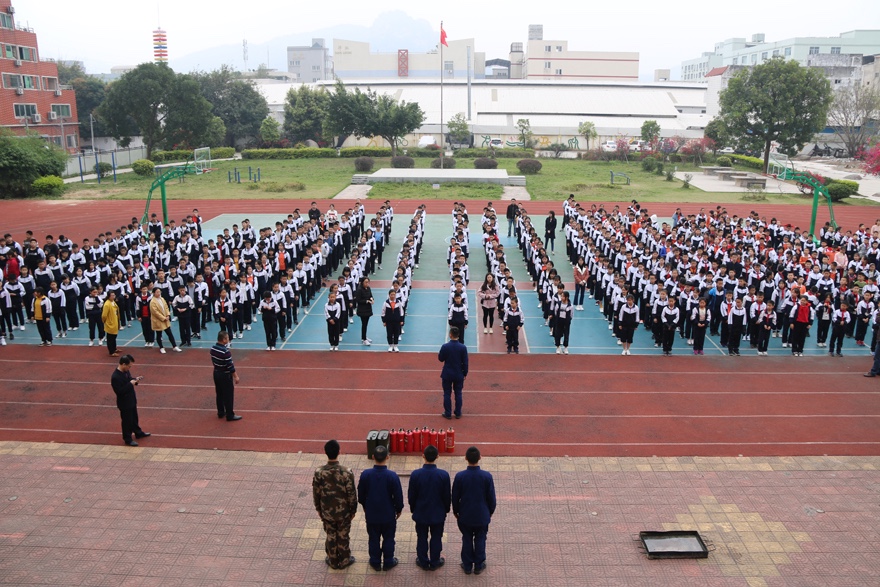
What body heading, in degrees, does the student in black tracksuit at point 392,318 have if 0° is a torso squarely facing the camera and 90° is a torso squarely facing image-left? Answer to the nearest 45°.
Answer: approximately 0°

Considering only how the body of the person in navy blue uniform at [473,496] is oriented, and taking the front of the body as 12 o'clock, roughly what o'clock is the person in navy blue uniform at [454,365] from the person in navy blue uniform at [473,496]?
the person in navy blue uniform at [454,365] is roughly at 12 o'clock from the person in navy blue uniform at [473,496].

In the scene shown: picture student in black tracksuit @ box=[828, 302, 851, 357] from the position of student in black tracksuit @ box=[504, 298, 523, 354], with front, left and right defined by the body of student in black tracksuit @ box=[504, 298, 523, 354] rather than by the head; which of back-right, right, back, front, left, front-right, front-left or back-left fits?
left

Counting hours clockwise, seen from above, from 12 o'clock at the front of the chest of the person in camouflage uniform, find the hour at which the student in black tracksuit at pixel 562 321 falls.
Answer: The student in black tracksuit is roughly at 1 o'clock from the person in camouflage uniform.

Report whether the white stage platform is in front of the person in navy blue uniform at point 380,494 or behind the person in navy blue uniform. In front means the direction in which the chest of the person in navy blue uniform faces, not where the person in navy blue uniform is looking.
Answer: in front

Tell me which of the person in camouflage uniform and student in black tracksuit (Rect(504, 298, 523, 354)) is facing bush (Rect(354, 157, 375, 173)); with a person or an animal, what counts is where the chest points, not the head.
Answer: the person in camouflage uniform

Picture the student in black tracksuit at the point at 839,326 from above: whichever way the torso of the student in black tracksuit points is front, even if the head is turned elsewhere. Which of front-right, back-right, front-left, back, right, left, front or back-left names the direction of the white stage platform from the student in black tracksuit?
back-right

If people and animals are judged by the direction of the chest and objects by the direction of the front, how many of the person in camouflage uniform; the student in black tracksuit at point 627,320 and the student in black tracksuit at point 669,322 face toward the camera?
2

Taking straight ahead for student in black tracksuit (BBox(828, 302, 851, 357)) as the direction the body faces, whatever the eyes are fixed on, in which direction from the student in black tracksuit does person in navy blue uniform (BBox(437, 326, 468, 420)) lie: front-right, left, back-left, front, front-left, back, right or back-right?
front-right

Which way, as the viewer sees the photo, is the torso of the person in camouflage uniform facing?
away from the camera

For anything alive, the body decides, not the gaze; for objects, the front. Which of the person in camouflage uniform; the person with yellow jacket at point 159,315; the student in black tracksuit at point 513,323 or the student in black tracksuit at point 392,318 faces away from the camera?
the person in camouflage uniform

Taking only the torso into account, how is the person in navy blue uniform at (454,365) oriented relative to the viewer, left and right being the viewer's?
facing away from the viewer

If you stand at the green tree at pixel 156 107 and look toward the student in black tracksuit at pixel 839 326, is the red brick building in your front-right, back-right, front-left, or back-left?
back-right

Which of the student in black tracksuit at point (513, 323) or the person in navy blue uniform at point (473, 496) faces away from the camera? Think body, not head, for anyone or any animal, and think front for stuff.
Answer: the person in navy blue uniform

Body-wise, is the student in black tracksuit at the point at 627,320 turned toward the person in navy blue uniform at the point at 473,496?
yes

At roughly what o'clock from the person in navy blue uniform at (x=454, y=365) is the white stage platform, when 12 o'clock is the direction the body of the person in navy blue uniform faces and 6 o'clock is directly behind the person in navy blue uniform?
The white stage platform is roughly at 12 o'clock from the person in navy blue uniform.

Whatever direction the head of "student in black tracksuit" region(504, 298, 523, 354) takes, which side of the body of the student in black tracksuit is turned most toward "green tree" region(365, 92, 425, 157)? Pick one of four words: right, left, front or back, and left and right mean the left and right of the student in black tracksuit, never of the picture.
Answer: back

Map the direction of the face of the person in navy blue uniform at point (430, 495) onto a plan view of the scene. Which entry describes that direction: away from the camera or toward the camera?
away from the camera
